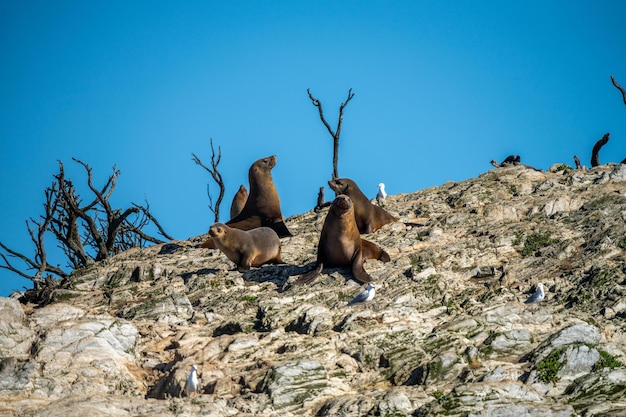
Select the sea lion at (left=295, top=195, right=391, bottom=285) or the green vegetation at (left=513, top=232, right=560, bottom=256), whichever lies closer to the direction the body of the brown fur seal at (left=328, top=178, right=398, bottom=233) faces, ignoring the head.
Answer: the sea lion

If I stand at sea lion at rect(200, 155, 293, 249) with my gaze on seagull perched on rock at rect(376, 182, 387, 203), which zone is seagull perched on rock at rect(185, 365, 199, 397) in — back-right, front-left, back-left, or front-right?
back-right

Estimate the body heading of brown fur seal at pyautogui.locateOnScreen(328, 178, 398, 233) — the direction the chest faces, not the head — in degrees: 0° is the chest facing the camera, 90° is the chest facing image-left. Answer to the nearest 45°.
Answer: approximately 90°

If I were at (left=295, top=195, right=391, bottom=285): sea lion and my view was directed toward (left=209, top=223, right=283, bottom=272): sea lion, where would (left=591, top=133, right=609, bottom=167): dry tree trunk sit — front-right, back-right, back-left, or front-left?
back-right

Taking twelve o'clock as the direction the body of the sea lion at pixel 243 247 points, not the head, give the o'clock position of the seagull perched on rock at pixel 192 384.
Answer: The seagull perched on rock is roughly at 11 o'clock from the sea lion.

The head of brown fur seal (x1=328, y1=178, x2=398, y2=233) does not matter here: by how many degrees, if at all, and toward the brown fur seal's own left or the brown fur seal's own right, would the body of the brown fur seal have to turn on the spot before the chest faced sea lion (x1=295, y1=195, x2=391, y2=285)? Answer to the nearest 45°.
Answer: approximately 90° to the brown fur seal's own left

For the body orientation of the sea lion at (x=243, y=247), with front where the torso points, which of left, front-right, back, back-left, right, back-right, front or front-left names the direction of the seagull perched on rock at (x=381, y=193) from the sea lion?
back
